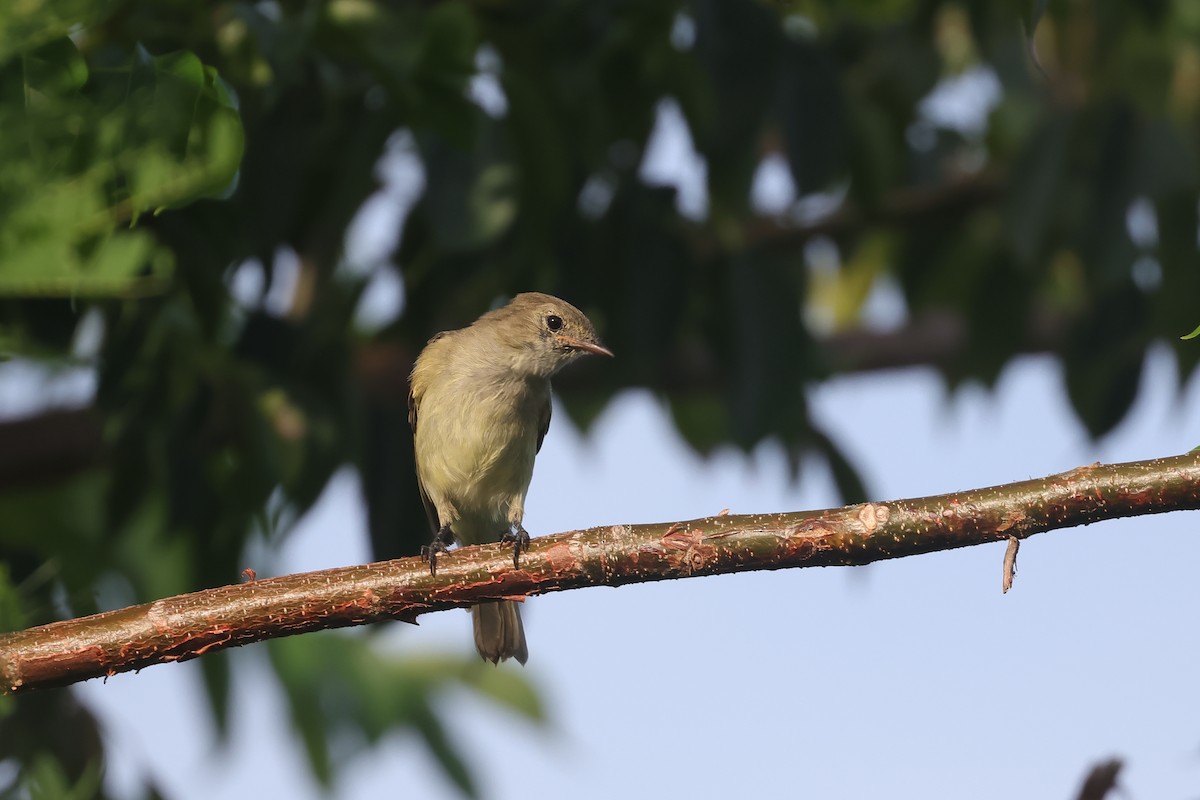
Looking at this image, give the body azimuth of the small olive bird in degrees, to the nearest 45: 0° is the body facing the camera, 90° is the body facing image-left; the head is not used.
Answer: approximately 0°
